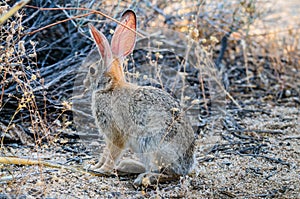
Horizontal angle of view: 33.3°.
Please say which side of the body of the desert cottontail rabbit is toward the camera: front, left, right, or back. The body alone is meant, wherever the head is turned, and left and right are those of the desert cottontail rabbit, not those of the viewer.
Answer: left
